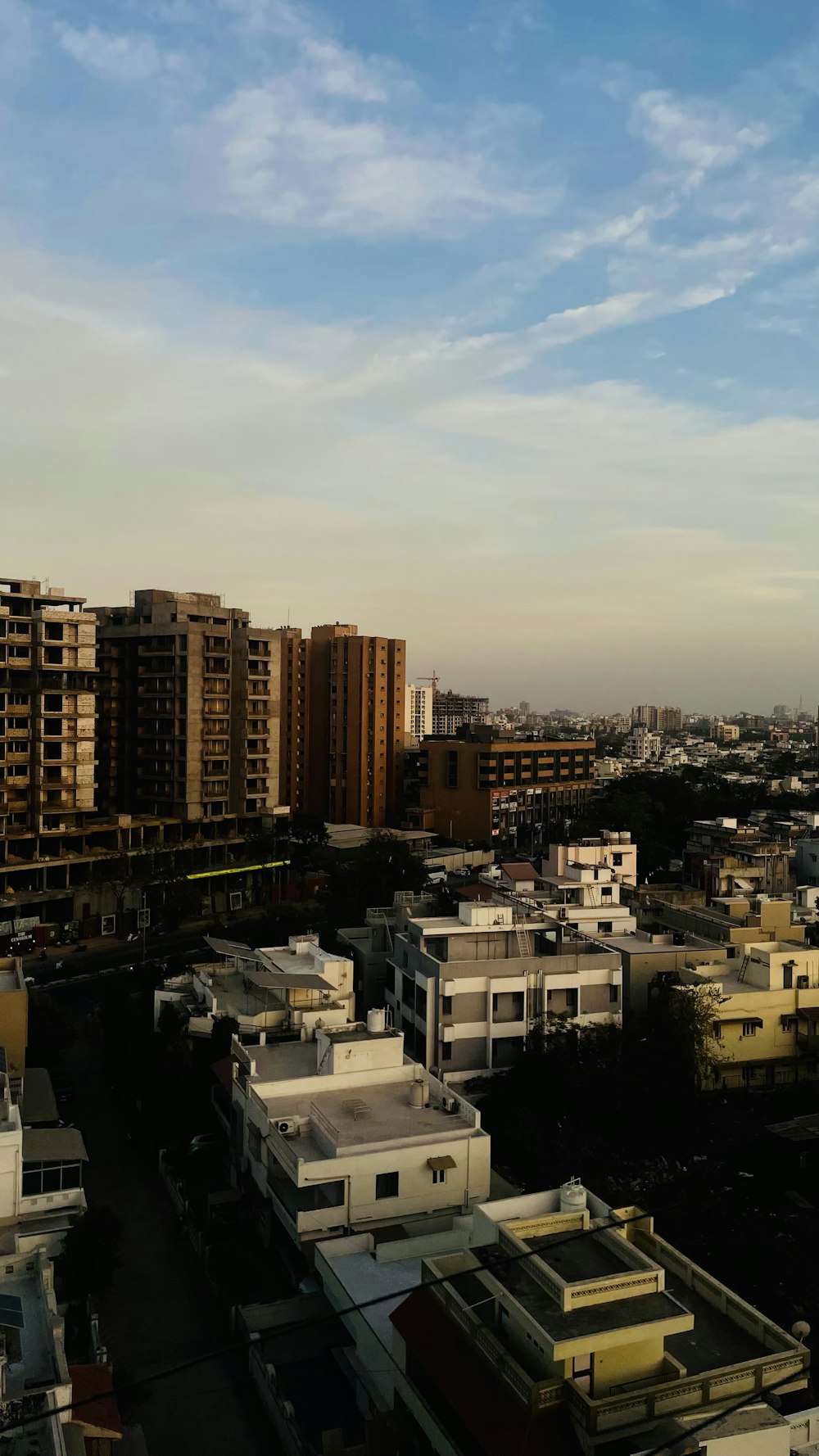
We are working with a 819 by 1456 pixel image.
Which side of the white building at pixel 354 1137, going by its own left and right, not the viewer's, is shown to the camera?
left

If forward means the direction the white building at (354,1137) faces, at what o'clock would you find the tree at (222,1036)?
The tree is roughly at 2 o'clock from the white building.

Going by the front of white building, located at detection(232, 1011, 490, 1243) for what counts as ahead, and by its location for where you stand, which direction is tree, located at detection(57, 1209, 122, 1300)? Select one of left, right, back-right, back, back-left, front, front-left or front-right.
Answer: front-left

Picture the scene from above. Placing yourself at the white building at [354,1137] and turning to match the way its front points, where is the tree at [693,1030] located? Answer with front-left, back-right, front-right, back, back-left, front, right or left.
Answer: back-right

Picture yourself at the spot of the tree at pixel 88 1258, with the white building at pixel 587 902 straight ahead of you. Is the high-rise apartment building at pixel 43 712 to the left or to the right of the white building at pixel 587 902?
left

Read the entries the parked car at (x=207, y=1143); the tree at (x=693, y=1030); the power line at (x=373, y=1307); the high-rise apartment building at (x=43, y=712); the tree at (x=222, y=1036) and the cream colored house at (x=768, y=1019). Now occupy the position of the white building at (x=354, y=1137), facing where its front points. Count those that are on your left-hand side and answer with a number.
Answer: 1

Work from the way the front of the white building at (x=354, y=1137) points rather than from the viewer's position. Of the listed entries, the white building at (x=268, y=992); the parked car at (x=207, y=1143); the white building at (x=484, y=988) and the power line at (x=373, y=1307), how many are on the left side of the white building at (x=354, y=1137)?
1

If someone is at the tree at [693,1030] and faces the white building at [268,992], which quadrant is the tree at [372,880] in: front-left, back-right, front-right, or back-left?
front-right

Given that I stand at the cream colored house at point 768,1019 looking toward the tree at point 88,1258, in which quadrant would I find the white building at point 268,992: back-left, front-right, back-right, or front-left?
front-right

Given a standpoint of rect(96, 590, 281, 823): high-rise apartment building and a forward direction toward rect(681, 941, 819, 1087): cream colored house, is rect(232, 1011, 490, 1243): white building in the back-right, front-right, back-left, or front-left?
front-right

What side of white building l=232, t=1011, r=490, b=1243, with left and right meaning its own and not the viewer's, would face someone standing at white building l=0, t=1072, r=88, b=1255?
front

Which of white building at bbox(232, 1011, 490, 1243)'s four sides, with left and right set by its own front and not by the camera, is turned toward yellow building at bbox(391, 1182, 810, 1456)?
left

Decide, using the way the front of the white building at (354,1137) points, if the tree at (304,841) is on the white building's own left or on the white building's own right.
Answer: on the white building's own right
